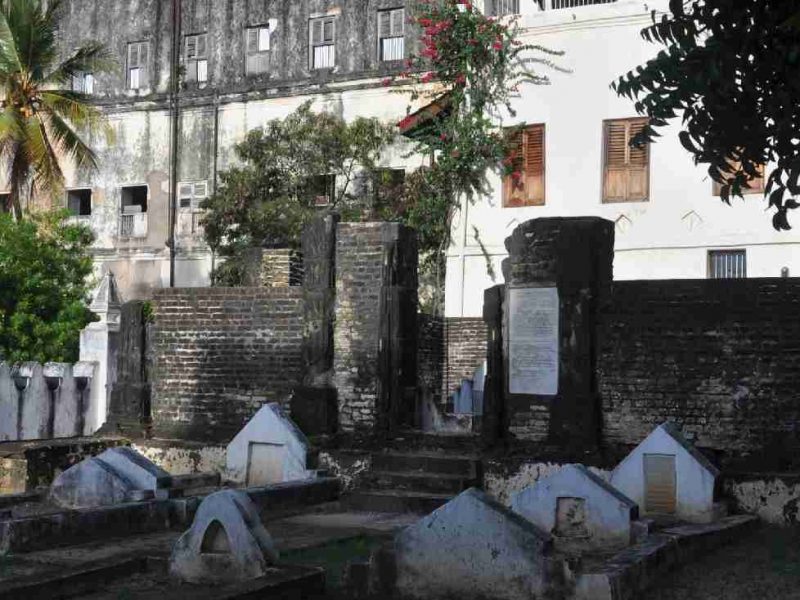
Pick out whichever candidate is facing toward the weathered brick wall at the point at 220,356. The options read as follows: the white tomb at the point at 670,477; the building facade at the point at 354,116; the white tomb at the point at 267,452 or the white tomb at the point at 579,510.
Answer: the building facade

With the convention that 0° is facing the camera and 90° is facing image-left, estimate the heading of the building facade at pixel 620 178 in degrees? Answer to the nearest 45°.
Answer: approximately 0°

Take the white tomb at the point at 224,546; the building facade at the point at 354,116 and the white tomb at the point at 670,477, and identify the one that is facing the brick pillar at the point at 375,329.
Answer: the building facade

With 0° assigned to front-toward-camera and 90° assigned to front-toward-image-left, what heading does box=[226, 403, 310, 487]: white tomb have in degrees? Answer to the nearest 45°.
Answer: approximately 0°

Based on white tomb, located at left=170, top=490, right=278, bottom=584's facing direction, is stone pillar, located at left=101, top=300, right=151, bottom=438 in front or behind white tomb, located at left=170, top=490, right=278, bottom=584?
behind

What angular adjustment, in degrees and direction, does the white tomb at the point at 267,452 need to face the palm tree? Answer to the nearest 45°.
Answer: approximately 180°

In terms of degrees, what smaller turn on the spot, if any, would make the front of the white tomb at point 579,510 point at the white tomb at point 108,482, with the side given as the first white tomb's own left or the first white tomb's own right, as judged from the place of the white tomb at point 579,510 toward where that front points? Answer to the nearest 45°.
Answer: approximately 90° to the first white tomb's own right

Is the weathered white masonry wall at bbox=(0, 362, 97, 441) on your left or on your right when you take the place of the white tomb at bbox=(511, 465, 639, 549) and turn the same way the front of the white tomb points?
on your right

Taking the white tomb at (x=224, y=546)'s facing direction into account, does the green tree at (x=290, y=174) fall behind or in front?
behind
